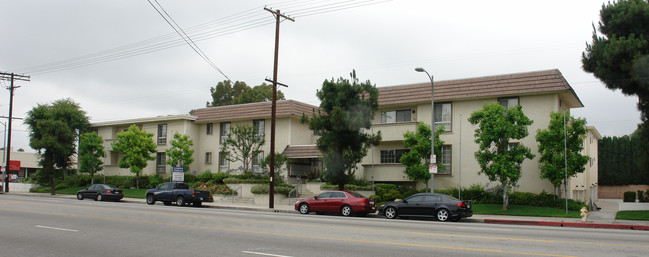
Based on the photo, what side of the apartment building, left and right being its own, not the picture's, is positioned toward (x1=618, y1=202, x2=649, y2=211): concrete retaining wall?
left

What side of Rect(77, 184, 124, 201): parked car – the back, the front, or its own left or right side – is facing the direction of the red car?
back

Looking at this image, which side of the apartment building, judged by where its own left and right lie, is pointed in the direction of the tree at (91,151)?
right

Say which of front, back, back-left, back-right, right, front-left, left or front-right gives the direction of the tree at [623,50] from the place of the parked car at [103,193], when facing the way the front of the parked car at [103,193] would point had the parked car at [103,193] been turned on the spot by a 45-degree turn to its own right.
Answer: back-right

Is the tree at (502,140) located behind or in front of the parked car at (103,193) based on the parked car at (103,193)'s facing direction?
behind

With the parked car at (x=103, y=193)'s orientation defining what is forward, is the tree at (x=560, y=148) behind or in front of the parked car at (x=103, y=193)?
behind

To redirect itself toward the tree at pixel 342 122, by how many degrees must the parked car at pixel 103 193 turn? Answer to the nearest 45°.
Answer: approximately 180°

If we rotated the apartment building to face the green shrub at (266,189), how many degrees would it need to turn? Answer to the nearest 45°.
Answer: approximately 45° to its right

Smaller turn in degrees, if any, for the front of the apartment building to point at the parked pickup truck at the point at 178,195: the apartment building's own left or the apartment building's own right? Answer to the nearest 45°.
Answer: approximately 45° to the apartment building's own right

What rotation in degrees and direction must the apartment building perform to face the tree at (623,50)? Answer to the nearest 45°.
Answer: approximately 90° to its left

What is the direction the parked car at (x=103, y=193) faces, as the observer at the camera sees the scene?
facing away from the viewer and to the left of the viewer

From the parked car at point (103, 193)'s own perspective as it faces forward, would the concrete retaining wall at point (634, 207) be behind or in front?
behind

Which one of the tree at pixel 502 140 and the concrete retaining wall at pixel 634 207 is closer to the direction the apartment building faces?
the tree

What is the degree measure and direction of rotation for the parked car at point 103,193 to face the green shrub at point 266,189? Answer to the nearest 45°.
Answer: approximately 180°
